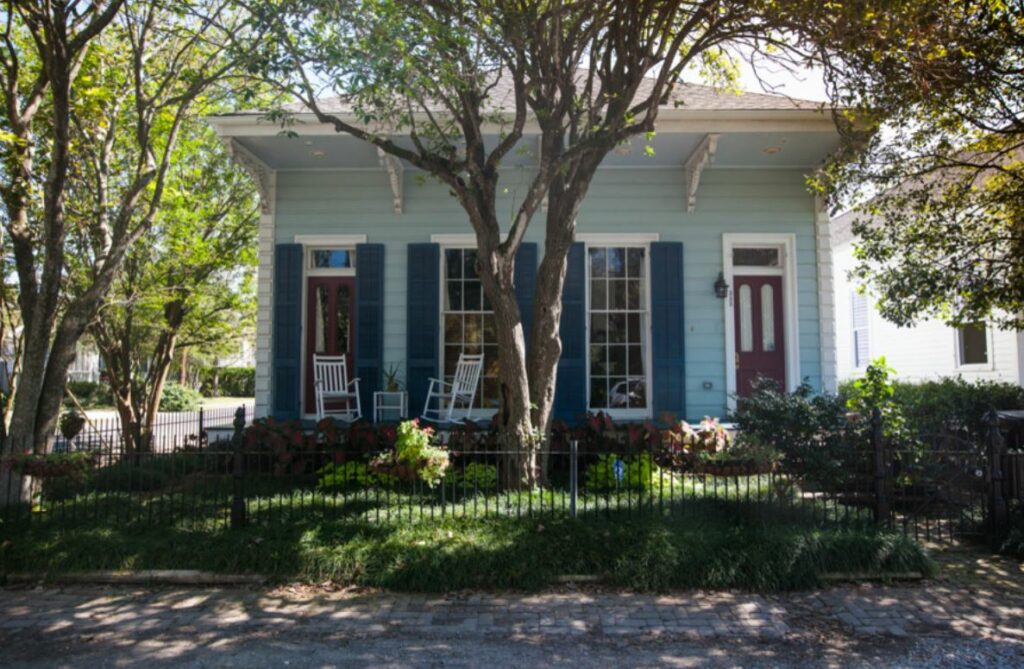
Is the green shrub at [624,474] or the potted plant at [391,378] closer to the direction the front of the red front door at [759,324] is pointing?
the green shrub

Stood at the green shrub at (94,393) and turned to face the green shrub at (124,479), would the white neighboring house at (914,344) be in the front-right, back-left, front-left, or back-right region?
front-left

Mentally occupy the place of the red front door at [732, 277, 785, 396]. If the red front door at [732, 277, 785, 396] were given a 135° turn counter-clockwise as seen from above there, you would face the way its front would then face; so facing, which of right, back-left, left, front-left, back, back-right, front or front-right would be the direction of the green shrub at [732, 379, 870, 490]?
back-right

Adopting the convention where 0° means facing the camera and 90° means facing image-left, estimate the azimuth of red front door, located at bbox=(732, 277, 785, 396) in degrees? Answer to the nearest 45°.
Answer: approximately 0°

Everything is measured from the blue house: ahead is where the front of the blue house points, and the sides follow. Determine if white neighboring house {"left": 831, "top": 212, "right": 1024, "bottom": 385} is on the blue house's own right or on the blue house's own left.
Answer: on the blue house's own left

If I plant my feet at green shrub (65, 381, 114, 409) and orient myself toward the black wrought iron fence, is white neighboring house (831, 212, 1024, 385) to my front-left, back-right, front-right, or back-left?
front-left

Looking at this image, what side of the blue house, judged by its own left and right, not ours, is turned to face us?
front

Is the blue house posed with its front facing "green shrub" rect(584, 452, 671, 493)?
yes

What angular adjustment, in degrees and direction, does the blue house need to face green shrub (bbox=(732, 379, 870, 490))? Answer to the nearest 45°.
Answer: approximately 45° to its left

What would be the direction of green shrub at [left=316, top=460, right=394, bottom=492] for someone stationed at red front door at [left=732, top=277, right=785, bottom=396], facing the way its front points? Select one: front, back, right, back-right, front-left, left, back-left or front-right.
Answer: front-right

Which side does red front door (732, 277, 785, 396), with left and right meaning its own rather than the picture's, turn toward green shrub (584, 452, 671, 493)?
front

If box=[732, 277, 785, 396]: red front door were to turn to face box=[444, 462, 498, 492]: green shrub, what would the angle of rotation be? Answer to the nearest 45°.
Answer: approximately 45° to its right

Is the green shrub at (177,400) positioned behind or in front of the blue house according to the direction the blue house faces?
behind

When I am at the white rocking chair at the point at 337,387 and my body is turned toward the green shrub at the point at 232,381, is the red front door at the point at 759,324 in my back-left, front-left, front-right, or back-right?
back-right

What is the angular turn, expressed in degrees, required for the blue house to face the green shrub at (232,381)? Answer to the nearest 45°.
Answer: approximately 135° to its right

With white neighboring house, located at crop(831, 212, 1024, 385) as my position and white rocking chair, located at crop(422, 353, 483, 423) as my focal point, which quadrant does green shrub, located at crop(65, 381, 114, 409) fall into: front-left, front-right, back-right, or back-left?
front-right

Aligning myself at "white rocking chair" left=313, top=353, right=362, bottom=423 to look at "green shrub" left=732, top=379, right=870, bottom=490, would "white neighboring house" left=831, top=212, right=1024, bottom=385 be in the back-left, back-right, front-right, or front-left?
front-left
